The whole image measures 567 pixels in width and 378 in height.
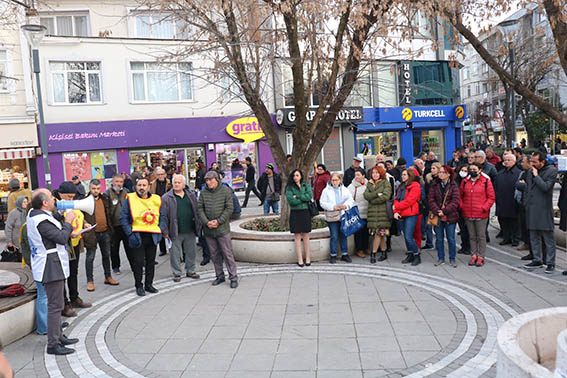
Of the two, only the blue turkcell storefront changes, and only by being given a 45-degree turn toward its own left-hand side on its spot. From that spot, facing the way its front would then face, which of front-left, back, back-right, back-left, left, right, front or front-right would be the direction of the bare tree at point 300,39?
front-right

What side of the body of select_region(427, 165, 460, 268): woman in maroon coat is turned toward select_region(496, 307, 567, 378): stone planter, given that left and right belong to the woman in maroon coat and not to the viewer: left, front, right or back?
front

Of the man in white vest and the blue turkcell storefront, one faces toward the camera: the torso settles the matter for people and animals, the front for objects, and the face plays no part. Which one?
the blue turkcell storefront

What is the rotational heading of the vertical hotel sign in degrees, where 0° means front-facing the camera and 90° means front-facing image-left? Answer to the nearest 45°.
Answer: approximately 0°

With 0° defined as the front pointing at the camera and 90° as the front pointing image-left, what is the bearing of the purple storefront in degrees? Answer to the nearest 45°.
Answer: approximately 0°

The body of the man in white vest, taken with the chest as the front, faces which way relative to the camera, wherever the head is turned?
to the viewer's right

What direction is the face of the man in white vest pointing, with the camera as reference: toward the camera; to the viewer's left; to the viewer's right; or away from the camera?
to the viewer's right

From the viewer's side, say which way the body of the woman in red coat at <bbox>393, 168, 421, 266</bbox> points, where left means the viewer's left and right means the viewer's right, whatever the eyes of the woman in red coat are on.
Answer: facing the viewer and to the left of the viewer

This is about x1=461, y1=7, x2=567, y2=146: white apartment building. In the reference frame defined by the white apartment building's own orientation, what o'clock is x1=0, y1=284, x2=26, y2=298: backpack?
The backpack is roughly at 11 o'clock from the white apartment building.

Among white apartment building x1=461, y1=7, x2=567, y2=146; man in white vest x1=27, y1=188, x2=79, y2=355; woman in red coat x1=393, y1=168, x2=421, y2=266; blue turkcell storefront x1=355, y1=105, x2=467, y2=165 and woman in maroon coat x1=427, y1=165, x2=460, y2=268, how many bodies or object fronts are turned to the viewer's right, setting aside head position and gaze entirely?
1

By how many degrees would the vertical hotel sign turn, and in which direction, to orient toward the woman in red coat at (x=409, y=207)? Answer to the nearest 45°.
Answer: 0° — it already faces them

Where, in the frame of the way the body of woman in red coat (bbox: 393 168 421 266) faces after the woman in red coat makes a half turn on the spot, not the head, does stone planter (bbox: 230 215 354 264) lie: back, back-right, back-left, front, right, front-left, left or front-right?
back-left

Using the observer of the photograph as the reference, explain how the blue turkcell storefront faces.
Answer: facing the viewer

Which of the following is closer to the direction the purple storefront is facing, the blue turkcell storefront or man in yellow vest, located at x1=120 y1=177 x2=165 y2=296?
the man in yellow vest

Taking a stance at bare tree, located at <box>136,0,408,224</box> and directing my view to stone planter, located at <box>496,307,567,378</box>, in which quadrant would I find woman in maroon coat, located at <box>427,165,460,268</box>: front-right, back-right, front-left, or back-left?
front-left

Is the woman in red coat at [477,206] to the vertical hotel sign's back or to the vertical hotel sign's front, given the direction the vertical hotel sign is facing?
to the front
